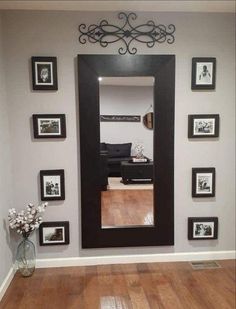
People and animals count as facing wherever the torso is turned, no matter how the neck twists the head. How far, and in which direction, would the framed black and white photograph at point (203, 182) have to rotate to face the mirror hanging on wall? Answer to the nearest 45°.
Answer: approximately 90° to its right

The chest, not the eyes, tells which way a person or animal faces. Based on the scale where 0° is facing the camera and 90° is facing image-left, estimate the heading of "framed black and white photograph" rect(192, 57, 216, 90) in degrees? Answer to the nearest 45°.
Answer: approximately 0°

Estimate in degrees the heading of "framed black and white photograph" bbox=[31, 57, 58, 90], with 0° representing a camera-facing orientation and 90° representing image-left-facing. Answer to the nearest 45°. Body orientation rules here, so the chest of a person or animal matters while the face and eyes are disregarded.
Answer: approximately 0°

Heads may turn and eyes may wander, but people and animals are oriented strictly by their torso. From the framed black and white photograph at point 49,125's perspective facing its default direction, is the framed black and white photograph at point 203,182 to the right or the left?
on its left

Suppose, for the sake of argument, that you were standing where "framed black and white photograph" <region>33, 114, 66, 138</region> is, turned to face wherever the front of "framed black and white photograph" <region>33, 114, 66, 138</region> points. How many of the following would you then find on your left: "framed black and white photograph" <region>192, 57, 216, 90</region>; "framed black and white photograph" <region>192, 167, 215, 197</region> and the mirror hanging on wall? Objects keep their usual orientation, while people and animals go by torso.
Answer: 3
